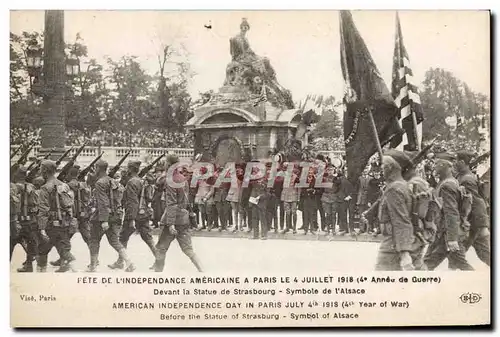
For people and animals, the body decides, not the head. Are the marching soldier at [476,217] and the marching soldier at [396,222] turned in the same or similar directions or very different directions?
same or similar directions

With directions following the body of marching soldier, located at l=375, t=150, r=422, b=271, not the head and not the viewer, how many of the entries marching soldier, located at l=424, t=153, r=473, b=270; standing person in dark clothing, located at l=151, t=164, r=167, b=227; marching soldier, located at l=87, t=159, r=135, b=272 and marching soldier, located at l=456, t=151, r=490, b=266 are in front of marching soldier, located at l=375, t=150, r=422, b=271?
2

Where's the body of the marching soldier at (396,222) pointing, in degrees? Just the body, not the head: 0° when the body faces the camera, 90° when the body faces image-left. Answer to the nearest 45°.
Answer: approximately 90°

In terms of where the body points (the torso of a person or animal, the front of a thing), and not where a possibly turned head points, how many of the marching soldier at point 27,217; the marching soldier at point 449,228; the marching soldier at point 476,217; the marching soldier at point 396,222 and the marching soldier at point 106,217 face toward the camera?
0

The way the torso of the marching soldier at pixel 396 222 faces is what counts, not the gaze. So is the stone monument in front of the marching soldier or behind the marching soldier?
in front

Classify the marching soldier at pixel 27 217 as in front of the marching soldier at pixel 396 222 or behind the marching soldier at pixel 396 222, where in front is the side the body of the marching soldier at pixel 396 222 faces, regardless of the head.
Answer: in front

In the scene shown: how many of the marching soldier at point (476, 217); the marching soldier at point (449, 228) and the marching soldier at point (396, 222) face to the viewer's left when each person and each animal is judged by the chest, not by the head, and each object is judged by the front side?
3
